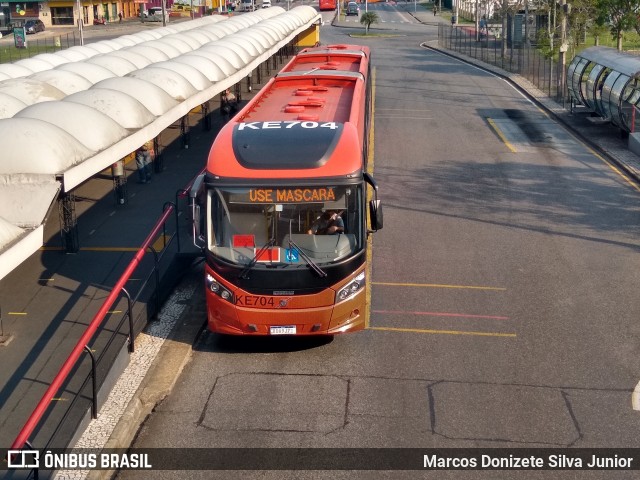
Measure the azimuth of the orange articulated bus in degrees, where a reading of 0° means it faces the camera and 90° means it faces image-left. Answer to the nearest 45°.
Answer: approximately 0°

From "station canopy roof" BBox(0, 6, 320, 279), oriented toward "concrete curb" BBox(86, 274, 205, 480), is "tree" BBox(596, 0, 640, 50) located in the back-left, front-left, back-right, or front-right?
back-left

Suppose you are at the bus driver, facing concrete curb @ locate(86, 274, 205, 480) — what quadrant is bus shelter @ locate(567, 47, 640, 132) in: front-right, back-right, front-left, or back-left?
back-right

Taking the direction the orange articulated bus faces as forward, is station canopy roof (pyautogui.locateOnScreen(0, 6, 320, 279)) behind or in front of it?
behind

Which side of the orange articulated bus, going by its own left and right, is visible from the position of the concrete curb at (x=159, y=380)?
front

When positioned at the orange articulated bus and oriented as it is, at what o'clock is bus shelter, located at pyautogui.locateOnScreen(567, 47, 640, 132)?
The bus shelter is roughly at 7 o'clock from the orange articulated bus.

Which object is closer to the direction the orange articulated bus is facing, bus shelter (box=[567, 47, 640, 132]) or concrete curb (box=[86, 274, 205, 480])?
the concrete curb

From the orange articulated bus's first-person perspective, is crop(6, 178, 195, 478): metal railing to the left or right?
on its right
